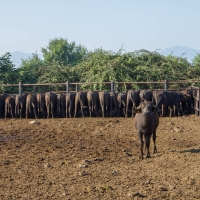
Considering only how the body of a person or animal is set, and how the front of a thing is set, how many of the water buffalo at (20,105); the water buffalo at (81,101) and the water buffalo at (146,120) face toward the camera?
1

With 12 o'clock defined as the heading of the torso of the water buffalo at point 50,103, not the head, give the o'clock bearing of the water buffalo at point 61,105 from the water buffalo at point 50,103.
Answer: the water buffalo at point 61,105 is roughly at 3 o'clock from the water buffalo at point 50,103.

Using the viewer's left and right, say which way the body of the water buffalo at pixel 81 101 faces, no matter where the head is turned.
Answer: facing away from the viewer and to the right of the viewer

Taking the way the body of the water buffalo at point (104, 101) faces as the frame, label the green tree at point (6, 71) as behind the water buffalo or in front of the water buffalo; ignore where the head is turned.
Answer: in front

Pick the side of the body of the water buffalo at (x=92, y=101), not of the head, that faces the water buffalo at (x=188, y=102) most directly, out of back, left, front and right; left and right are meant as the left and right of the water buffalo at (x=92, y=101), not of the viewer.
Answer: right

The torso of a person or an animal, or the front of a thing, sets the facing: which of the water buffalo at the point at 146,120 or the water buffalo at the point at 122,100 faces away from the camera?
the water buffalo at the point at 122,100

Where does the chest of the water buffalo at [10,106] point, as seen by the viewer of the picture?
away from the camera

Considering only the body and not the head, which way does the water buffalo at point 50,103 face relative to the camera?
away from the camera

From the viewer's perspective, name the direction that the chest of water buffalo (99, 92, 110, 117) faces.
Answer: away from the camera

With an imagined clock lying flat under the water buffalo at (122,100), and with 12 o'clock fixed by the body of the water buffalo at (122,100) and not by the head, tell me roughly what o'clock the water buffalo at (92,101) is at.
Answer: the water buffalo at (92,101) is roughly at 9 o'clock from the water buffalo at (122,100).

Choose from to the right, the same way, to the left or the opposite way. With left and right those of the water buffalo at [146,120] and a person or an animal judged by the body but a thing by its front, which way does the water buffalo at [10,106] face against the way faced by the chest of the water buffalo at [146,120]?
the opposite way

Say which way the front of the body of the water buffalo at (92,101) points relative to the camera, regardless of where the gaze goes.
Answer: away from the camera

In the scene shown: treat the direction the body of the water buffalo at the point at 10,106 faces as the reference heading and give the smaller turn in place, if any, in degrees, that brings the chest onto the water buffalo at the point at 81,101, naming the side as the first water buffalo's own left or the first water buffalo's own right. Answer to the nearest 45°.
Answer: approximately 90° to the first water buffalo's own right

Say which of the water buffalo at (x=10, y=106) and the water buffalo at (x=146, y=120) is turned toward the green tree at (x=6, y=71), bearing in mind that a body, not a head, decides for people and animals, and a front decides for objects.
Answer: the water buffalo at (x=10, y=106)

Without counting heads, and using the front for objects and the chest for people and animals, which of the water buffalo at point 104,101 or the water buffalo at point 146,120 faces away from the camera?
the water buffalo at point 104,101

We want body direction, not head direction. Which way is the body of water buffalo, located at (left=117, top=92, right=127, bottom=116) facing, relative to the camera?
away from the camera
